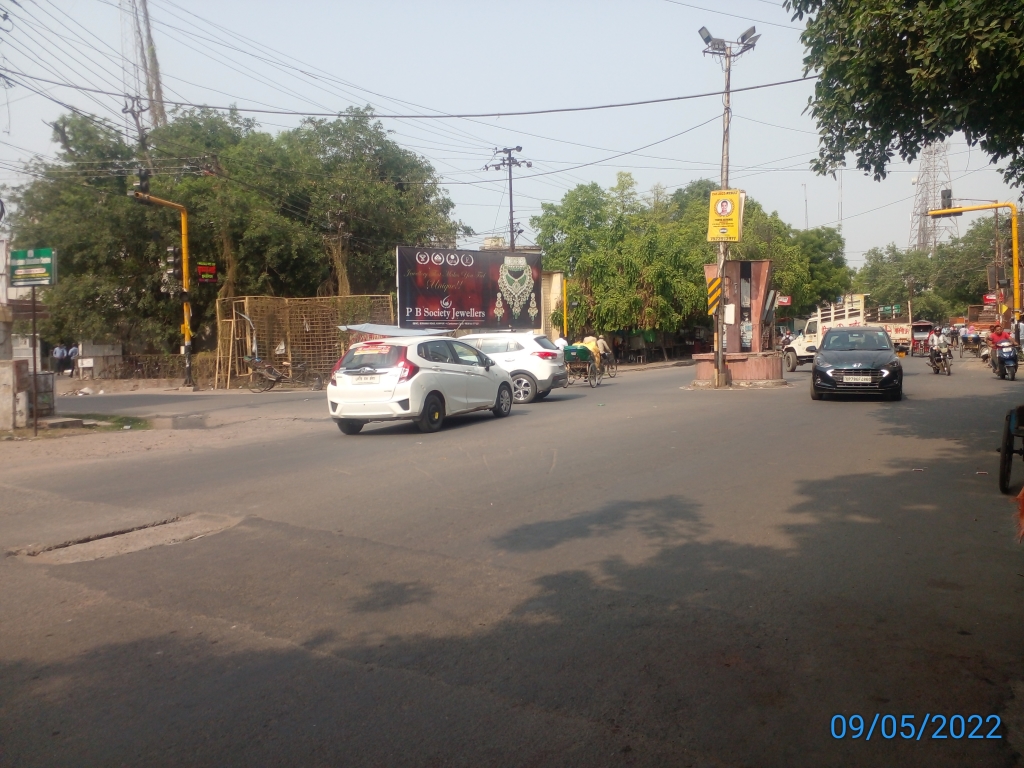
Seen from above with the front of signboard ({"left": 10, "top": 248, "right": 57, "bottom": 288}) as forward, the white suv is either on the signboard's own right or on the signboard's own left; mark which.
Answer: on the signboard's own left

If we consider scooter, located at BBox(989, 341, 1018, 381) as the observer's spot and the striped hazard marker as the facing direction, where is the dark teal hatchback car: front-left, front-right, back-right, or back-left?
front-left

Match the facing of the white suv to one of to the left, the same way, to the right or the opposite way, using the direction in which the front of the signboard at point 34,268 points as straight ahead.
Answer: the opposite way

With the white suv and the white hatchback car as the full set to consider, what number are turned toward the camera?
0

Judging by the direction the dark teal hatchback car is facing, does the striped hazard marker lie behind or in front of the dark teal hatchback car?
behind

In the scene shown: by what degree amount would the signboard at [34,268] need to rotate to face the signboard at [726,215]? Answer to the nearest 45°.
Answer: approximately 90° to its left

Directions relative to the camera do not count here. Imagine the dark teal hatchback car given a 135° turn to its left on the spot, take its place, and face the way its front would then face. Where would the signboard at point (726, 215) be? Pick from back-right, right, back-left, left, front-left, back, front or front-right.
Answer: left

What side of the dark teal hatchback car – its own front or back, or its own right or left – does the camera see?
front

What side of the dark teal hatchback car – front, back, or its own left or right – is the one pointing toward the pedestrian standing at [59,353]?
right

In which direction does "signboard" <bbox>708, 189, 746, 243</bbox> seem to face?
toward the camera

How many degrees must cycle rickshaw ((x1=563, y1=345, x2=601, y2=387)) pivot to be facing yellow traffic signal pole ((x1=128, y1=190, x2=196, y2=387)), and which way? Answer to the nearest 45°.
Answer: approximately 135° to its left

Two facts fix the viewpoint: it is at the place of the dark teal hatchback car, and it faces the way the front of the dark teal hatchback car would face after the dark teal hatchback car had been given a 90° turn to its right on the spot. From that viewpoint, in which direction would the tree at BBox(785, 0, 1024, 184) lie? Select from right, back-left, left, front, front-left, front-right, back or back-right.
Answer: left

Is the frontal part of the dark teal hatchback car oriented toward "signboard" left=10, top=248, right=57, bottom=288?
no
